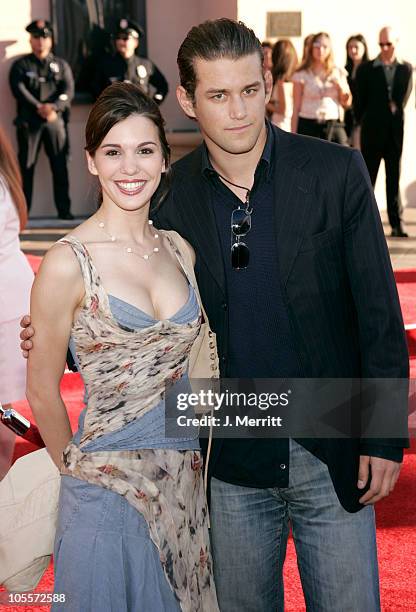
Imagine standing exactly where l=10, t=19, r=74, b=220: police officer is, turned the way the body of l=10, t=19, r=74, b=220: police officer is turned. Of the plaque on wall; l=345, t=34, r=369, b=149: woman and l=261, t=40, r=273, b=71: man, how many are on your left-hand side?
3

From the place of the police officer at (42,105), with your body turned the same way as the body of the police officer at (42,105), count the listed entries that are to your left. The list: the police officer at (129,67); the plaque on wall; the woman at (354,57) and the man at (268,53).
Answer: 4
